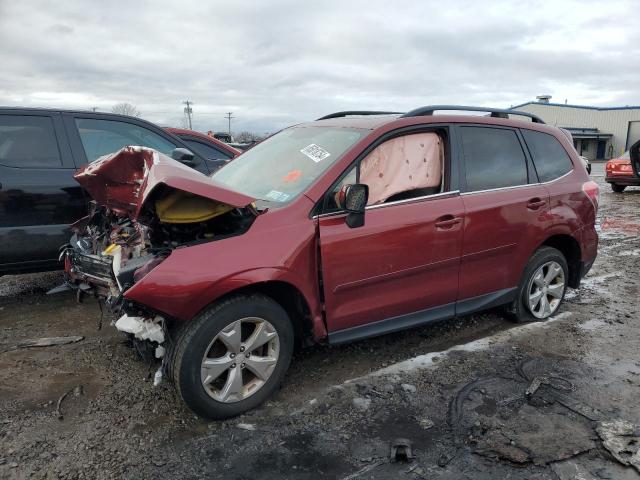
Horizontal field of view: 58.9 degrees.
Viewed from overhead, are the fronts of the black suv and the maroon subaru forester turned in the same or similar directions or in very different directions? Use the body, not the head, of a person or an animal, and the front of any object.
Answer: very different directions

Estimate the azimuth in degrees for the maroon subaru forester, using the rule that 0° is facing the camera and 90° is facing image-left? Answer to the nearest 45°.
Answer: approximately 45°

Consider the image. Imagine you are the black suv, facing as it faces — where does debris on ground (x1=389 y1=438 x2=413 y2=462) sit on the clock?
The debris on ground is roughly at 2 o'clock from the black suv.

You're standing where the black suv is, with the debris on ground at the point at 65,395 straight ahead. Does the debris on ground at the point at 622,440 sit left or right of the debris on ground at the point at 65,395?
left

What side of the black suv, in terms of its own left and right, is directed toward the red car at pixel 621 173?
front

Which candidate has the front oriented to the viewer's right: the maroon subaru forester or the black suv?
the black suv

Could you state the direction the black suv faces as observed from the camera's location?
facing to the right of the viewer

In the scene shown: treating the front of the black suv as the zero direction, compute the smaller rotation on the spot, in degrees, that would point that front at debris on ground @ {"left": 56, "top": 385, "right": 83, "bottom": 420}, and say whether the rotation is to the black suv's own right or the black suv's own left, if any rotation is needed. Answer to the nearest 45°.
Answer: approximately 90° to the black suv's own right
